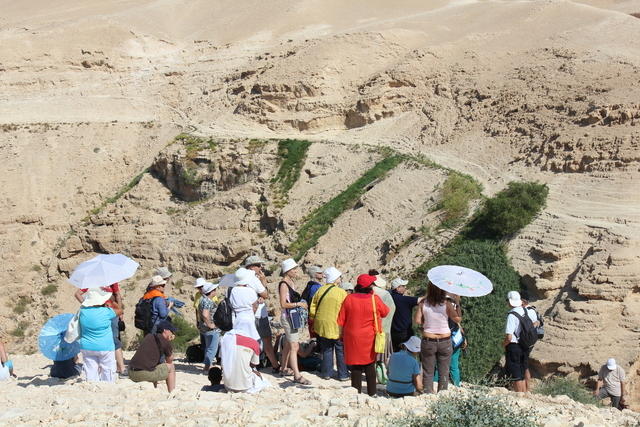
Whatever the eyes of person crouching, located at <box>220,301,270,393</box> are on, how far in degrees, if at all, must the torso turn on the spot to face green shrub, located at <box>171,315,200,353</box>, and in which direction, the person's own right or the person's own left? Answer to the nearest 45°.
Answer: approximately 45° to the person's own left

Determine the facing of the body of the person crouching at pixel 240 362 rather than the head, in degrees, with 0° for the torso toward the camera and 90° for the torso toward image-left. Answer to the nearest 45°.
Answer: approximately 225°

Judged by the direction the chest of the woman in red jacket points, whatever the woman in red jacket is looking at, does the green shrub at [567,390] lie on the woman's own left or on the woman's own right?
on the woman's own right

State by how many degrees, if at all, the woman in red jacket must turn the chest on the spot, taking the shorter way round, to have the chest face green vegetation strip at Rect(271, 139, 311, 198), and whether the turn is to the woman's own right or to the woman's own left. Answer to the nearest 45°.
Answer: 0° — they already face it

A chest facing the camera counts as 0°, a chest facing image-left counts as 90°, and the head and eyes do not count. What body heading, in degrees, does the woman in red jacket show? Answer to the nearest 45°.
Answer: approximately 180°

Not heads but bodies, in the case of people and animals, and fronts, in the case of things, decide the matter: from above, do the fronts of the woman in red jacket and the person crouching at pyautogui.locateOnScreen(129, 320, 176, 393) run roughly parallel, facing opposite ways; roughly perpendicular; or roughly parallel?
roughly perpendicular

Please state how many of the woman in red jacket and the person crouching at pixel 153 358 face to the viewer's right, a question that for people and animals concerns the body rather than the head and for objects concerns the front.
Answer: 1

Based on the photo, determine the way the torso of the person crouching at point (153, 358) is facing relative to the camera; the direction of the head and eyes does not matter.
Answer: to the viewer's right
